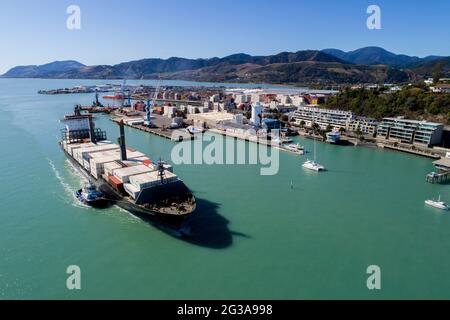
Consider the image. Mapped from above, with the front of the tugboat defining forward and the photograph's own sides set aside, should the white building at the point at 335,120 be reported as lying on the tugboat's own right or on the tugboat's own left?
on the tugboat's own left

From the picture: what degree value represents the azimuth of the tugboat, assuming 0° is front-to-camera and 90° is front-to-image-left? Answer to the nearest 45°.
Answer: approximately 315°

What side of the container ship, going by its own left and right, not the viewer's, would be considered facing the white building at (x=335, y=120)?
left

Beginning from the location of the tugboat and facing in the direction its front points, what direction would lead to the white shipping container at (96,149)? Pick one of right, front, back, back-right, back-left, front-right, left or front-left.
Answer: back-left

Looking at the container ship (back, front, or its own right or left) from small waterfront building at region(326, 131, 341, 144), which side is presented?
left

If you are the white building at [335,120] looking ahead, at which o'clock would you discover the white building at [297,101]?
the white building at [297,101] is roughly at 4 o'clock from the white building at [335,120].

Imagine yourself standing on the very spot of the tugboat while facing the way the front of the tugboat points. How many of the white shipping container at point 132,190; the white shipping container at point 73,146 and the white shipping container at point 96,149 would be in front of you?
1
